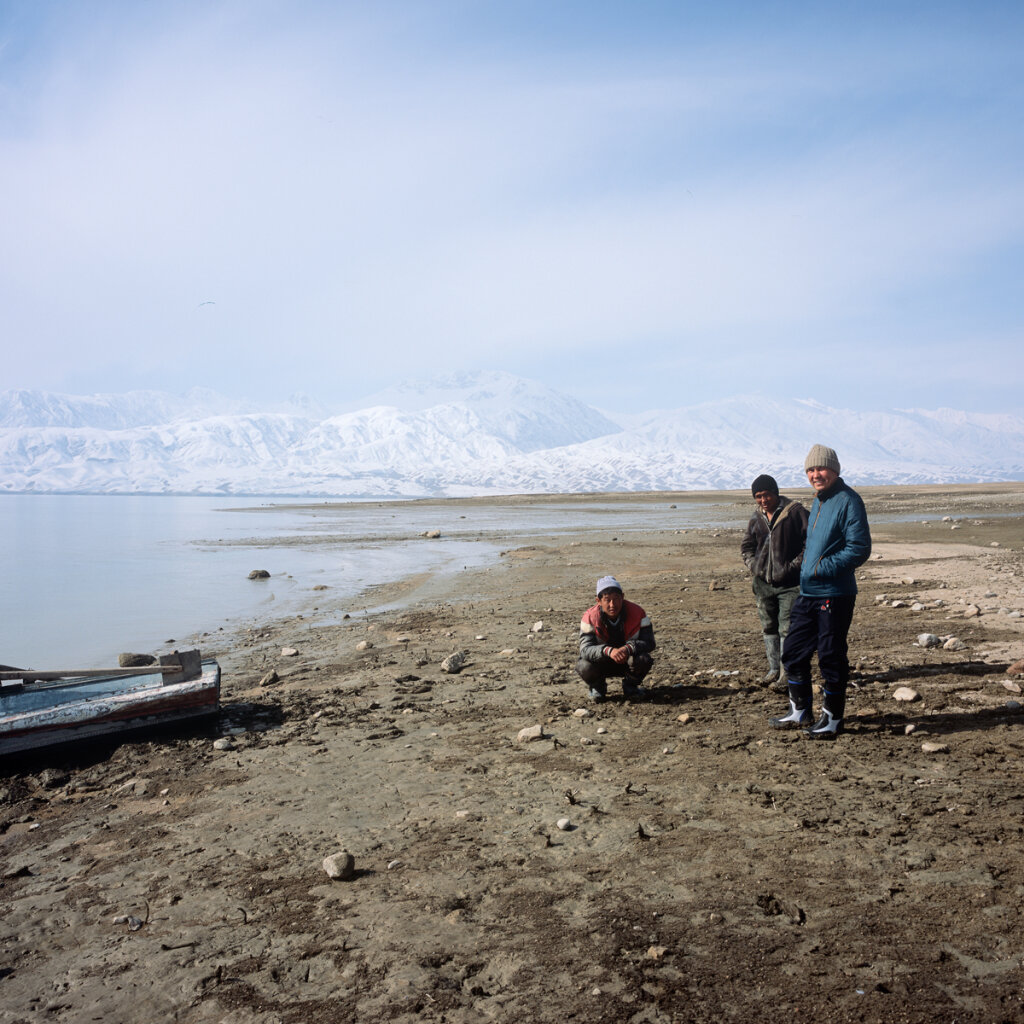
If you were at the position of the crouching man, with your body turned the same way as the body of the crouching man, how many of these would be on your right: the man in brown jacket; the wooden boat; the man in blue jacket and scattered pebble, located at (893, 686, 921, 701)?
1

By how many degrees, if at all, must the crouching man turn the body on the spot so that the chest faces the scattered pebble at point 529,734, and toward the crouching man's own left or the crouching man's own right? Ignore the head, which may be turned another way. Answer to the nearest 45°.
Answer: approximately 45° to the crouching man's own right

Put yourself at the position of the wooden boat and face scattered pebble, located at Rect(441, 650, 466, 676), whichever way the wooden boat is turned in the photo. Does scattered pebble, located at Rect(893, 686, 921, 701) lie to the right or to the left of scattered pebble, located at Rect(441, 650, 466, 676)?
right

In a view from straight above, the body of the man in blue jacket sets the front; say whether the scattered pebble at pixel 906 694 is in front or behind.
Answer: behind

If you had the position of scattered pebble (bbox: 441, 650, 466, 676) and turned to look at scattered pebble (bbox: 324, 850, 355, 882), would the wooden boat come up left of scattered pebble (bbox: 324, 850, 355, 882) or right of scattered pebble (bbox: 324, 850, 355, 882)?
right

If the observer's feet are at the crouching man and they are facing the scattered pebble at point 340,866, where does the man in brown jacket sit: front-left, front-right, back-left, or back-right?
back-left

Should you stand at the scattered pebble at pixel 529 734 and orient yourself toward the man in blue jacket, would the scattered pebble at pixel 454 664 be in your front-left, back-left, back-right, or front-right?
back-left

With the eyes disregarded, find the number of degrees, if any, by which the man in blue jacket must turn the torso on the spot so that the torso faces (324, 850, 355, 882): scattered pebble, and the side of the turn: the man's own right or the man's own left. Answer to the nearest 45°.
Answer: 0° — they already face it

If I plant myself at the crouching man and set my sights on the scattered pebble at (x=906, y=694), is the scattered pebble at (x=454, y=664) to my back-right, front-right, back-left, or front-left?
back-left

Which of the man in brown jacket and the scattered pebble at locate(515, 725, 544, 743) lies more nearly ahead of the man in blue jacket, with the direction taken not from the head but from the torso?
the scattered pebble

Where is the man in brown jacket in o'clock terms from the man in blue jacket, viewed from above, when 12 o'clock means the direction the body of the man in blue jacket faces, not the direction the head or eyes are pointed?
The man in brown jacket is roughly at 4 o'clock from the man in blue jacket.

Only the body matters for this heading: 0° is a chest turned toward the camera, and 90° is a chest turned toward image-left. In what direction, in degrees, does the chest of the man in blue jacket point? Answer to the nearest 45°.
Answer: approximately 45°

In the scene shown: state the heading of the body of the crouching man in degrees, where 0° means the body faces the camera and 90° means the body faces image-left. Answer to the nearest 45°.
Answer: approximately 0°

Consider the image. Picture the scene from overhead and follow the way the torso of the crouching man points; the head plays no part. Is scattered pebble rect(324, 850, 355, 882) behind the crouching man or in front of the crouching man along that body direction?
in front

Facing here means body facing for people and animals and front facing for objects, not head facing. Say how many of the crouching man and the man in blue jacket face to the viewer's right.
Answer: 0
